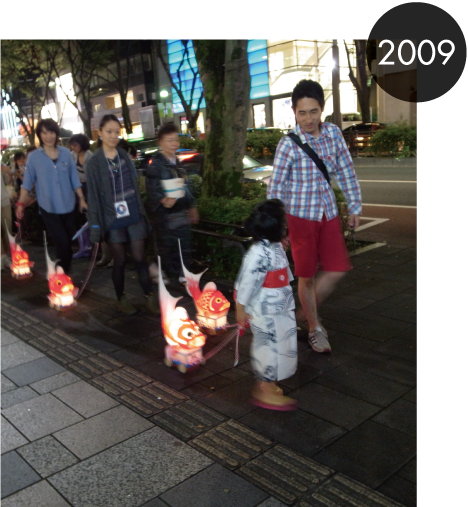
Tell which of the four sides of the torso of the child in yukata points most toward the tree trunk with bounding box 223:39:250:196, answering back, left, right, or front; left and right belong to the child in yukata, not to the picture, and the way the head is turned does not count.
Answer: left

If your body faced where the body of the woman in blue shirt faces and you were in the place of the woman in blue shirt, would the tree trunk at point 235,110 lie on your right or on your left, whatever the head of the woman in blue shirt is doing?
on your left

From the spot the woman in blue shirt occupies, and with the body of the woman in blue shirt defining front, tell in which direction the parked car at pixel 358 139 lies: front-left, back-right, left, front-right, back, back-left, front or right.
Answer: back-left

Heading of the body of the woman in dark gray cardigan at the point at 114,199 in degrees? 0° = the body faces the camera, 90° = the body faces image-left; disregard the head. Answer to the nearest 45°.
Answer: approximately 315°

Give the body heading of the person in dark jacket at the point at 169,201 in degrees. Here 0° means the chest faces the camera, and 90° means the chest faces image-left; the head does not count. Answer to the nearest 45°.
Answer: approximately 315°

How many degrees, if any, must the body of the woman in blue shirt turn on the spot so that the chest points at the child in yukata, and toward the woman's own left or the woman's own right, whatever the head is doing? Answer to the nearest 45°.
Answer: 0° — they already face them

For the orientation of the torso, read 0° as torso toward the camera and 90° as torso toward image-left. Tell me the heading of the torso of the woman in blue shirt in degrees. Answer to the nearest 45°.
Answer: approximately 0°

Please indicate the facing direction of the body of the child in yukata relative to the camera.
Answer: to the viewer's right

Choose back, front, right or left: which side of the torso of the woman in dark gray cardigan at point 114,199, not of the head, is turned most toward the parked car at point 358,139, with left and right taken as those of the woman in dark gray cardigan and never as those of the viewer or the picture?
left

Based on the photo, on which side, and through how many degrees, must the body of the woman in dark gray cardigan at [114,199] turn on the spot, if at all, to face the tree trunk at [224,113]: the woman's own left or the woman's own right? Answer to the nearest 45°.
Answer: approximately 90° to the woman's own left
